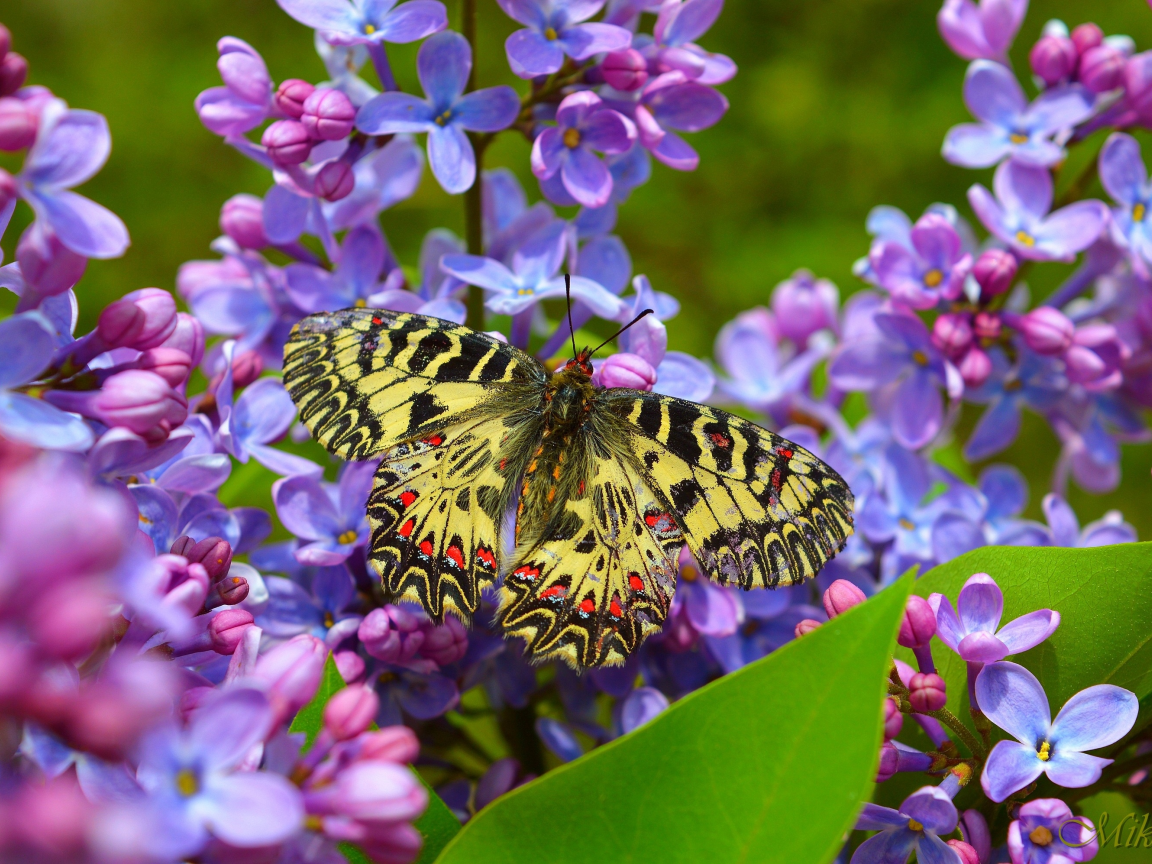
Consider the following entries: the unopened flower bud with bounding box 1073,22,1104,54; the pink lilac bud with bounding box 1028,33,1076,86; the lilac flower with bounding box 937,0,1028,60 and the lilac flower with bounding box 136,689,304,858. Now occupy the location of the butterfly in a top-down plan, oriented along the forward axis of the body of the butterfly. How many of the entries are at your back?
1

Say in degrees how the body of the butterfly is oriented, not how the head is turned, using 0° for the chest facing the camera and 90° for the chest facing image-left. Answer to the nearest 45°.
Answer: approximately 180°

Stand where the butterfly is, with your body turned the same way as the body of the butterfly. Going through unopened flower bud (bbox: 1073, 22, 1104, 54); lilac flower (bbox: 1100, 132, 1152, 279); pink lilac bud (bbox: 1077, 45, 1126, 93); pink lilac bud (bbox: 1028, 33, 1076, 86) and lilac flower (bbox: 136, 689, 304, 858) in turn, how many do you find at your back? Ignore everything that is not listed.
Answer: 1

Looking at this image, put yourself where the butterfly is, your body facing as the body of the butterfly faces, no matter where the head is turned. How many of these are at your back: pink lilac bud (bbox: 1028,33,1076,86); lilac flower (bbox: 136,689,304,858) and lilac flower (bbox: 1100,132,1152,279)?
1

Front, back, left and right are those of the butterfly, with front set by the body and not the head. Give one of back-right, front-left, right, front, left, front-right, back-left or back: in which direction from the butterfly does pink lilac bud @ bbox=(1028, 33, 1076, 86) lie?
front-right
